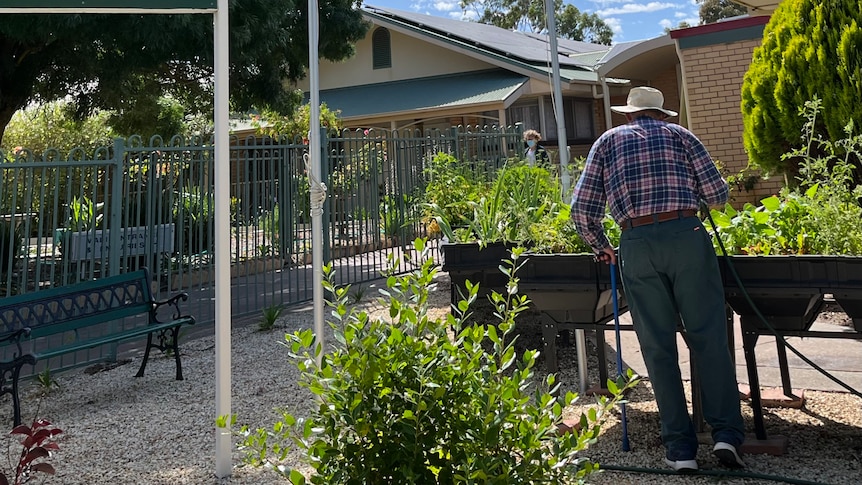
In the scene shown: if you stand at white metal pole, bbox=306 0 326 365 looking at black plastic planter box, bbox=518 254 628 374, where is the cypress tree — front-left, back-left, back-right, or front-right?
front-left

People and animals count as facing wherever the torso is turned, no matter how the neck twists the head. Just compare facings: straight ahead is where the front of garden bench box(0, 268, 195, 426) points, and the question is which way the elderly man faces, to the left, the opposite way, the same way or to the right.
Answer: to the left

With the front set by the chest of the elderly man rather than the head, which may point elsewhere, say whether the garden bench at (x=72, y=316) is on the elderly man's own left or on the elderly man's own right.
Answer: on the elderly man's own left

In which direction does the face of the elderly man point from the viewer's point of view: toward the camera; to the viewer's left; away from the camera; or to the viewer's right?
away from the camera

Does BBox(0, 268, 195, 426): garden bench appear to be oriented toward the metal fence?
no

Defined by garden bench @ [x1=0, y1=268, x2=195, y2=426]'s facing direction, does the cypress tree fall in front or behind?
in front

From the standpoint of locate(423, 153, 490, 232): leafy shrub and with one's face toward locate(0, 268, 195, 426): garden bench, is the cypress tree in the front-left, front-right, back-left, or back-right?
back-left

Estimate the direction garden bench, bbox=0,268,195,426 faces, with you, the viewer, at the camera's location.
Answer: facing the viewer and to the right of the viewer

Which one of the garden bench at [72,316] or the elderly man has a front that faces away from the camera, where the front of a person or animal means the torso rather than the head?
the elderly man

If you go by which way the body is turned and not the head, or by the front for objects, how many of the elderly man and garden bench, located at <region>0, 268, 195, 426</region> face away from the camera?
1

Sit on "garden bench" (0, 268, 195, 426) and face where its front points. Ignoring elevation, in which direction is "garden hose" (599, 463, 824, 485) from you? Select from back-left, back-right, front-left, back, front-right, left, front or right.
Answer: front

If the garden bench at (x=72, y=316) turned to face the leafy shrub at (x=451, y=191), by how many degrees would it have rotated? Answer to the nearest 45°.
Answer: approximately 45° to its left

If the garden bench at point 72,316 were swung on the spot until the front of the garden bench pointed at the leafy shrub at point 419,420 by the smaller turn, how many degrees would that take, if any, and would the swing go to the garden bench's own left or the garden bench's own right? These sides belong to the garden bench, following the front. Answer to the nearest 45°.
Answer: approximately 45° to the garden bench's own right

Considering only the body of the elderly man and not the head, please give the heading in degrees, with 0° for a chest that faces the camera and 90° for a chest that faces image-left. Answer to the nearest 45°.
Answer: approximately 180°

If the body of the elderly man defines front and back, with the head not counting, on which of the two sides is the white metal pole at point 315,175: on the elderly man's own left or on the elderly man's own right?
on the elderly man's own left
